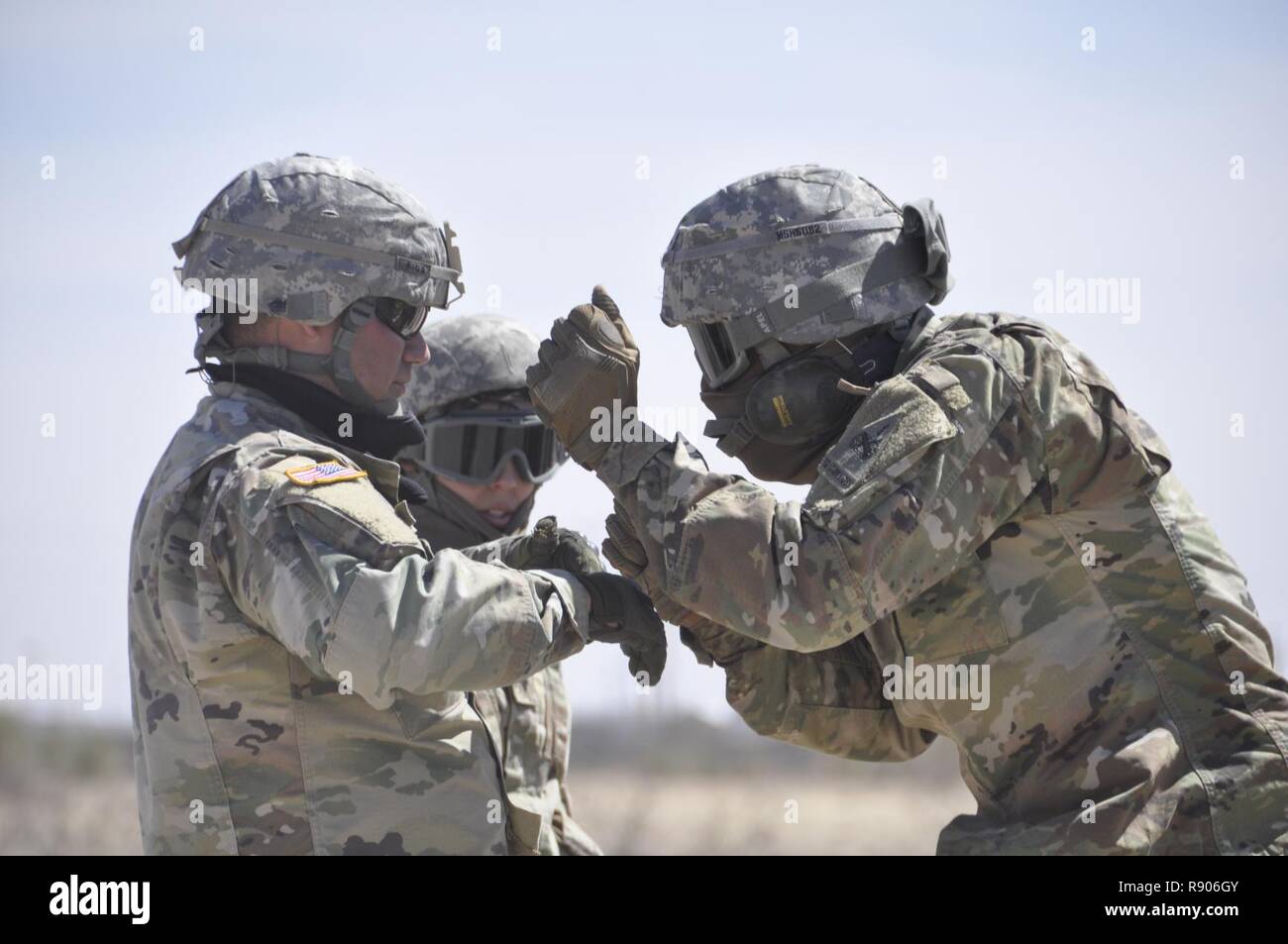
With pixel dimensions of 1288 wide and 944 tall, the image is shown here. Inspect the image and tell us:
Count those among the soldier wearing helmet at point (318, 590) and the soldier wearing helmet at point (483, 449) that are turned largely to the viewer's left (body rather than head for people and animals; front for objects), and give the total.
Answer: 0

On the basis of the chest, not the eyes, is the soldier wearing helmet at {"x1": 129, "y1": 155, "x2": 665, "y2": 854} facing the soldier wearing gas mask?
yes

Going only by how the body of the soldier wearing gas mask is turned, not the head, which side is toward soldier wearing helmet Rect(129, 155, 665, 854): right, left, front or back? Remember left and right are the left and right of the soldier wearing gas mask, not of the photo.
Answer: front

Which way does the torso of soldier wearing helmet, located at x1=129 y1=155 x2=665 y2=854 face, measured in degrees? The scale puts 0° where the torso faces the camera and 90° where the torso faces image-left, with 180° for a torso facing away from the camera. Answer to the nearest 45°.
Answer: approximately 270°

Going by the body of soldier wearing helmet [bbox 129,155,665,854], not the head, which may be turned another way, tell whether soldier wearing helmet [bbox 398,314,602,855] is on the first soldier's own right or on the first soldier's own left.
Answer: on the first soldier's own left

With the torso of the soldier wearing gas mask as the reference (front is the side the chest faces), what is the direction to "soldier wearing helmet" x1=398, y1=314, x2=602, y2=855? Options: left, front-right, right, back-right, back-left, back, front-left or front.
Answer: front-right

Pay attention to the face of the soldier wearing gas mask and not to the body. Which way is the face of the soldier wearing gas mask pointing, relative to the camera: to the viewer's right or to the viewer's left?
to the viewer's left

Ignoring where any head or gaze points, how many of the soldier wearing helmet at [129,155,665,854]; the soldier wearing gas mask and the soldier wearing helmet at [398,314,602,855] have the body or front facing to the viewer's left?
1

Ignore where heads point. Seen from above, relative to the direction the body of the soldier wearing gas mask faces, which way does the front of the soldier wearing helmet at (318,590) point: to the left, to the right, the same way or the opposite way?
the opposite way

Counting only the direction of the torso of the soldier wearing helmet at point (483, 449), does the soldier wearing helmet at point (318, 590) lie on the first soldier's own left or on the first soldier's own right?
on the first soldier's own right

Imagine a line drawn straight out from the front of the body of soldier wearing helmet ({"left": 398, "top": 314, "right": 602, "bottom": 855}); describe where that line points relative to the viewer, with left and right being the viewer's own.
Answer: facing the viewer and to the right of the viewer

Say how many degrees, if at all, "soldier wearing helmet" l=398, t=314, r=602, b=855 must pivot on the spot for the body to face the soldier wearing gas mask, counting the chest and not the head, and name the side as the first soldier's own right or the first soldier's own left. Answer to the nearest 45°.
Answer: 0° — they already face them

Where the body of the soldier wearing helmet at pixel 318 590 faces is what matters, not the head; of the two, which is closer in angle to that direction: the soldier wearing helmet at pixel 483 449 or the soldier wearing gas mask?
the soldier wearing gas mask

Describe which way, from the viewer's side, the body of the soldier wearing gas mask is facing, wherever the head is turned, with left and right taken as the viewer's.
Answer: facing to the left of the viewer

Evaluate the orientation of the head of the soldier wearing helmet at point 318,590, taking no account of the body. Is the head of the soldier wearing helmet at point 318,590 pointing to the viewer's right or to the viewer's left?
to the viewer's right
